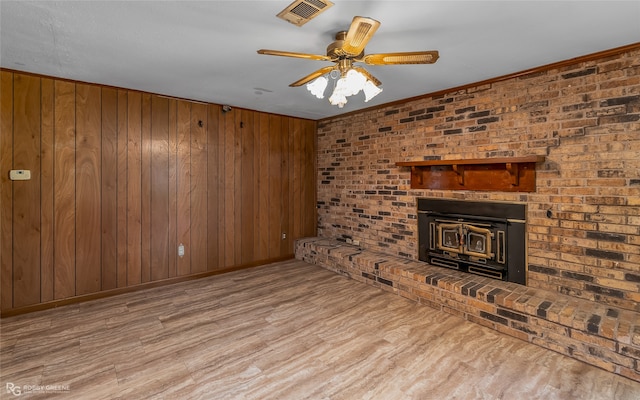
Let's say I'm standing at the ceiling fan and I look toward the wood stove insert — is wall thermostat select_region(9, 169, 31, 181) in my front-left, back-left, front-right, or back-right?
back-left

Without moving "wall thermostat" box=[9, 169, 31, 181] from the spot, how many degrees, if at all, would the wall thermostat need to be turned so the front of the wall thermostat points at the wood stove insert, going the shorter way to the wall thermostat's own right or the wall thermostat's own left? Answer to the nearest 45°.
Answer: approximately 45° to the wall thermostat's own left

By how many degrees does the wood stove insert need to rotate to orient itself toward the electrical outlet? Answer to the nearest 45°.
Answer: approximately 45° to its right

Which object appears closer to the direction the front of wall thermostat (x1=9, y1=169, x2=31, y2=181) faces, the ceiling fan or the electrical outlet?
the ceiling fan

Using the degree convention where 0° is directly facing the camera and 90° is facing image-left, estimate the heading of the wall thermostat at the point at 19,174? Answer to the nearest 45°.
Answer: approximately 0°

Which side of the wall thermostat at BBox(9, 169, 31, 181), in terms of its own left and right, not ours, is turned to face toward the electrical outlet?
left

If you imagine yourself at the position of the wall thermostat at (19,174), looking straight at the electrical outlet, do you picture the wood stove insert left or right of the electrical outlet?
right

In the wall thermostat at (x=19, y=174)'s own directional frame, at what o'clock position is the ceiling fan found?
The ceiling fan is roughly at 11 o'clock from the wall thermostat.
